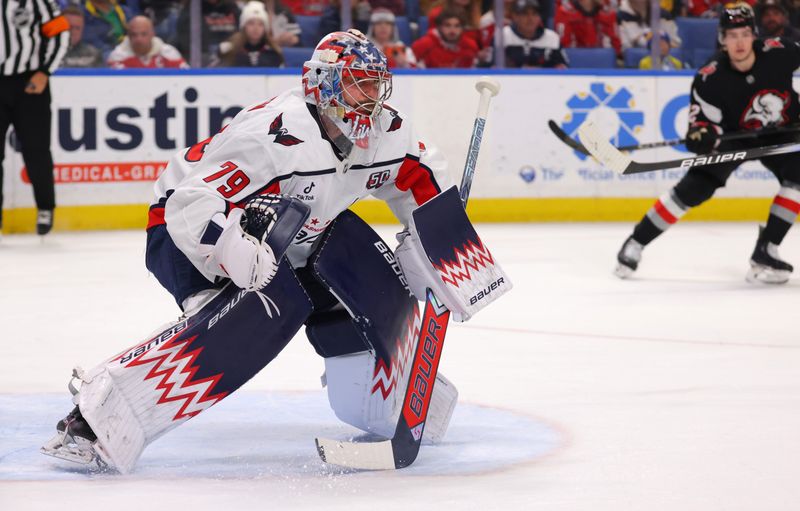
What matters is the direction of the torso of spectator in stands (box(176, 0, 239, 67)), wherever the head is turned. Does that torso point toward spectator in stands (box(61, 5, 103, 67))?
no

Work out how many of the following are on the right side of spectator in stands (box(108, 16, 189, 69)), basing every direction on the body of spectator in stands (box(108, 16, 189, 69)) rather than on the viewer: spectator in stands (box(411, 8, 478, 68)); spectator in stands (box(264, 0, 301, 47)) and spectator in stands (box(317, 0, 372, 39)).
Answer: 0

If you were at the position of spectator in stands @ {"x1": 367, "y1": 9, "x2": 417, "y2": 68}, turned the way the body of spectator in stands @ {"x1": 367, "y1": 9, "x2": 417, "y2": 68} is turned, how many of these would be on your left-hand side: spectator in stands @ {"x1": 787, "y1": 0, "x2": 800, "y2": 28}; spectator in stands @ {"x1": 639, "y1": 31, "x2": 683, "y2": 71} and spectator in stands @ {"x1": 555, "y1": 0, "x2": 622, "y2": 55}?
3

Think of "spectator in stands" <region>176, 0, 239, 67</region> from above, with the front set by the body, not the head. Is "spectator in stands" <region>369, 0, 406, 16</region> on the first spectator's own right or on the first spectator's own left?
on the first spectator's own left

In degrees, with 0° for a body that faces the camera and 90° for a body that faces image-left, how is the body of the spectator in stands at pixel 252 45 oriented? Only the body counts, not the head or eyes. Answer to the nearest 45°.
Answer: approximately 0°

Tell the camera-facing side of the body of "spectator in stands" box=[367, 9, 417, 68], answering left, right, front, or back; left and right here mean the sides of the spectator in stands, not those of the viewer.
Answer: front

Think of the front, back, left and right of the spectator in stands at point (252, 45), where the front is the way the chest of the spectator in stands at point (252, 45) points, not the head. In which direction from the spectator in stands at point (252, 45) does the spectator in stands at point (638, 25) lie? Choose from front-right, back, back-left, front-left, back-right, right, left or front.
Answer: left

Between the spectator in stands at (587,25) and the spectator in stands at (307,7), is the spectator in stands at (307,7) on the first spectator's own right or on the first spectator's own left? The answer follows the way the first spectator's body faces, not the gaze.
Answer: on the first spectator's own right

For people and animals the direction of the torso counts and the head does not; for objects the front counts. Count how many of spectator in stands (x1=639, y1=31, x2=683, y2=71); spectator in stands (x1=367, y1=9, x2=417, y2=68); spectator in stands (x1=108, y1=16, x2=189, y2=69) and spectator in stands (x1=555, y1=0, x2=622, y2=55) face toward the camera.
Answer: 4

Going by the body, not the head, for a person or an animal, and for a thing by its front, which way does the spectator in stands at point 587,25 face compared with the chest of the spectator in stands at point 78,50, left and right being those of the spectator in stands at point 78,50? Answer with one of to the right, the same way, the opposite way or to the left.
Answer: the same way

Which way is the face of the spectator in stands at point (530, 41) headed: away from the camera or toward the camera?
toward the camera

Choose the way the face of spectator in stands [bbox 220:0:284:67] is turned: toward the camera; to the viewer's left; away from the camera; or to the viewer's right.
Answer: toward the camera

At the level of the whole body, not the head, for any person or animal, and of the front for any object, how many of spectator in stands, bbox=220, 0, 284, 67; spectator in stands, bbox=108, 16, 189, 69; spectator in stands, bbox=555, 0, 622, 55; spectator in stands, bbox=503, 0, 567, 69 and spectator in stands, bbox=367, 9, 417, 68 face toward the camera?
5

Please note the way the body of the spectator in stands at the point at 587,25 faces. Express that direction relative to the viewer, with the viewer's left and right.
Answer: facing the viewer

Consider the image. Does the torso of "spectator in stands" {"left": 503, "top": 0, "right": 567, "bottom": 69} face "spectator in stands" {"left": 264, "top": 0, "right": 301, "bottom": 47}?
no

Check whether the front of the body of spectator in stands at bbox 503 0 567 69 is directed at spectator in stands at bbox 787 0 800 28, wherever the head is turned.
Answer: no

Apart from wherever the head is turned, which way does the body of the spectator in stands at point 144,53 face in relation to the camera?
toward the camera

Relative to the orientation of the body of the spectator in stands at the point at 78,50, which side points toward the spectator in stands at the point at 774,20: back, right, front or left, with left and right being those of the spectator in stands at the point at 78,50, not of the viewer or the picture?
left

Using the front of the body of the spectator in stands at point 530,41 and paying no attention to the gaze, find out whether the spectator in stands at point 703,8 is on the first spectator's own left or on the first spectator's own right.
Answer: on the first spectator's own left

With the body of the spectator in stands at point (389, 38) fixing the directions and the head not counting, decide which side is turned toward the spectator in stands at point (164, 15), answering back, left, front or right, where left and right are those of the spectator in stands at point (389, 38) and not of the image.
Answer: right

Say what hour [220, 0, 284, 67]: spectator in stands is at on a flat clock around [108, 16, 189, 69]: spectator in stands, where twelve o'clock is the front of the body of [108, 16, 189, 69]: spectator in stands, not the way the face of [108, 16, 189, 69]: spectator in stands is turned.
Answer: [220, 0, 284, 67]: spectator in stands is roughly at 9 o'clock from [108, 16, 189, 69]: spectator in stands.
